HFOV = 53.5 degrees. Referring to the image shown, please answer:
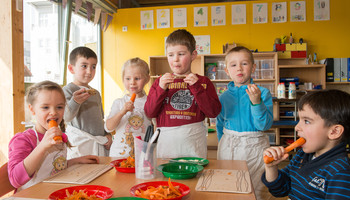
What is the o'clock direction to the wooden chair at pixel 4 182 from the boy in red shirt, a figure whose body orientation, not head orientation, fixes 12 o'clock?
The wooden chair is roughly at 2 o'clock from the boy in red shirt.

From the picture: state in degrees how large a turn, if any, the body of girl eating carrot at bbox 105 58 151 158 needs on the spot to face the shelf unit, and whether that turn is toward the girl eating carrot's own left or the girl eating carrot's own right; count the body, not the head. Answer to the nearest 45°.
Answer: approximately 135° to the girl eating carrot's own left

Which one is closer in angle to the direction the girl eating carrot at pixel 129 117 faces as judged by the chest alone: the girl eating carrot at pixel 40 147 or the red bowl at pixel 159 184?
the red bowl

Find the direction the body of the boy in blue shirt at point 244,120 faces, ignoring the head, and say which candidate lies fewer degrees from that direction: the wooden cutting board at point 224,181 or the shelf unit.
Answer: the wooden cutting board

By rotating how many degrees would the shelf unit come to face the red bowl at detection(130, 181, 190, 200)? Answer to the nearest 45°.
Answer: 0° — it already faces it

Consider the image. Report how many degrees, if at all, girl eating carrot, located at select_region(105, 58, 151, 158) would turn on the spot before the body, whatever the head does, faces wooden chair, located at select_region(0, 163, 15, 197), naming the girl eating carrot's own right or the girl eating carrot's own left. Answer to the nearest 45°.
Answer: approximately 45° to the girl eating carrot's own right

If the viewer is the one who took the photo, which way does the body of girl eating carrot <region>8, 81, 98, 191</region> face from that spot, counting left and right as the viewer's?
facing the viewer and to the right of the viewer
